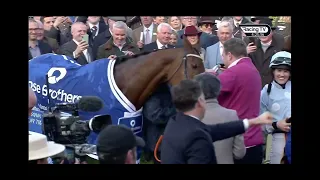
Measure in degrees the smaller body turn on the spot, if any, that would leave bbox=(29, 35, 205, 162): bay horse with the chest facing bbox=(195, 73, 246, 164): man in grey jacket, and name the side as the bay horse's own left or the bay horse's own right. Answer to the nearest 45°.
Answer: approximately 45° to the bay horse's own right

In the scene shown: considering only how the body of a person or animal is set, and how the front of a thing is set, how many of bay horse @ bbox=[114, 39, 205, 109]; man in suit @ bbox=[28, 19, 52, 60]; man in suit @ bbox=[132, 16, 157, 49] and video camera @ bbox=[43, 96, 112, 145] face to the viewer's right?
2

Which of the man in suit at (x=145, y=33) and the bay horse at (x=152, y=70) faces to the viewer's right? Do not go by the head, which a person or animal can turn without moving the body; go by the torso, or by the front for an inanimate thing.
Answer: the bay horse

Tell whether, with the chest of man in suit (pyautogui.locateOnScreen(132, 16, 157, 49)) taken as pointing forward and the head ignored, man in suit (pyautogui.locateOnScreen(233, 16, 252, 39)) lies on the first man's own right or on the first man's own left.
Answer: on the first man's own left

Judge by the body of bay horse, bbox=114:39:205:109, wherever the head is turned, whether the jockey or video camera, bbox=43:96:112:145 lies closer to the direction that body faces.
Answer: the jockey

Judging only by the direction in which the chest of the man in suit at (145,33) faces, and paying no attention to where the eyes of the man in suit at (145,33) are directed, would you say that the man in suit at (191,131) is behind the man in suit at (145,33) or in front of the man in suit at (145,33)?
in front

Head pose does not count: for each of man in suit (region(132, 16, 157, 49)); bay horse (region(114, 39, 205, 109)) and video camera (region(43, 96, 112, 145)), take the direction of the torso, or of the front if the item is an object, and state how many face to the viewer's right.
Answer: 2

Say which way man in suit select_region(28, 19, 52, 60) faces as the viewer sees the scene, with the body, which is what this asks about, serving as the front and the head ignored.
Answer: toward the camera

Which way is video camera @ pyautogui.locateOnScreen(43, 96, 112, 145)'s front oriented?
to the viewer's right

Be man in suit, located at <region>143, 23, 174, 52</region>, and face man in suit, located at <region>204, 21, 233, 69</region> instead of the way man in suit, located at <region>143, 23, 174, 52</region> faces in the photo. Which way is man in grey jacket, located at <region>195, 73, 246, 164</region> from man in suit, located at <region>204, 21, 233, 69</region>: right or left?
right

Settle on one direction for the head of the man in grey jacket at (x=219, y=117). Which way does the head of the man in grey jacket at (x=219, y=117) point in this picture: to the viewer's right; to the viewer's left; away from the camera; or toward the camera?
away from the camera

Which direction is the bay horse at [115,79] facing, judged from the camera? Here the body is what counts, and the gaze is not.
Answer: to the viewer's right

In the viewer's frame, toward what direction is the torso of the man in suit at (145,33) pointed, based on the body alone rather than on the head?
toward the camera

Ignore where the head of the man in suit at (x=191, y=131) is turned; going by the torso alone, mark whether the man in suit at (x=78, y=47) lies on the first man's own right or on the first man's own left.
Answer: on the first man's own left
